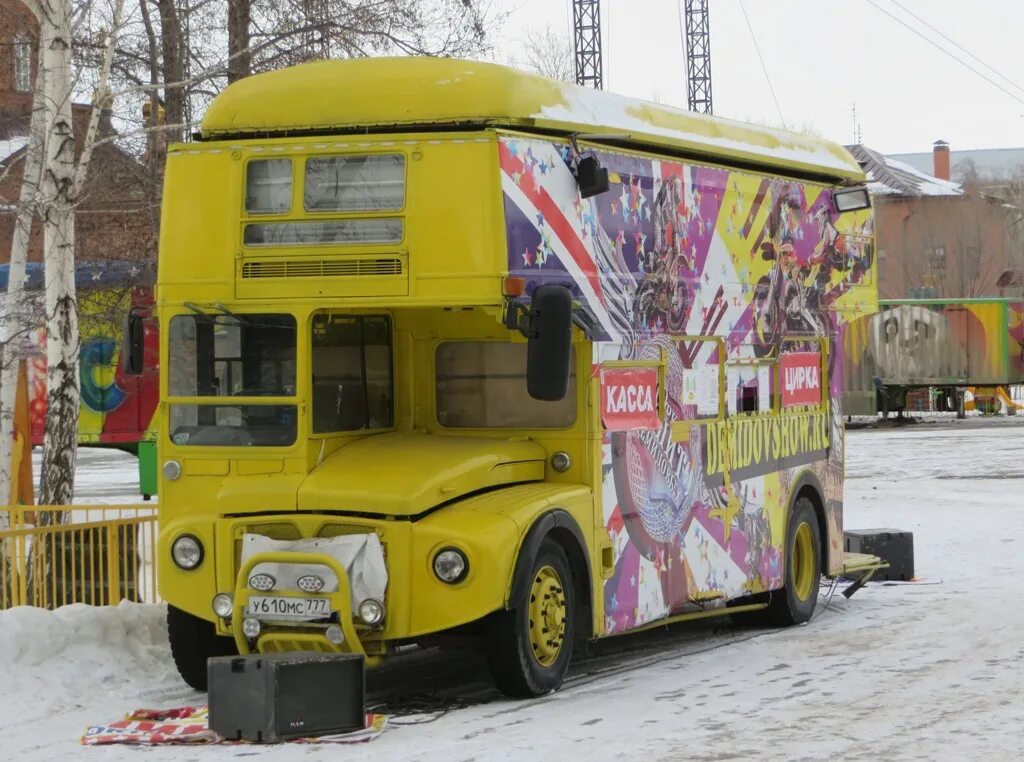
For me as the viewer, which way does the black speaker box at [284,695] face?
facing the viewer and to the right of the viewer

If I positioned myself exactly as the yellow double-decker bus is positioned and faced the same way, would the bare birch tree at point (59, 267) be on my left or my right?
on my right

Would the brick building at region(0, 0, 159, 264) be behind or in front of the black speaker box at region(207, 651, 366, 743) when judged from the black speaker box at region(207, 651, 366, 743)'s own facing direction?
behind

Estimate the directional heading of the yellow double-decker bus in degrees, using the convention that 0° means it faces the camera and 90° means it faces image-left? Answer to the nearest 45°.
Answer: approximately 45°

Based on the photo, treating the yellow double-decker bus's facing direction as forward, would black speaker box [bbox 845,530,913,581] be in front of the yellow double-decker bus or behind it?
behind

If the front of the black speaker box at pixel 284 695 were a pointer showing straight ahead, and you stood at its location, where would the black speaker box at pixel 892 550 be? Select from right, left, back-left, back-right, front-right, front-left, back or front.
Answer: left

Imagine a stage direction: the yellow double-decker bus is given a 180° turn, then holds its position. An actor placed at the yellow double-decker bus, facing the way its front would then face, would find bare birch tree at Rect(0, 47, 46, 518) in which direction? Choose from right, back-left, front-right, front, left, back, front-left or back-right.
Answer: left

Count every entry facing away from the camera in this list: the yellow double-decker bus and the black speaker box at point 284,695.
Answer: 0
